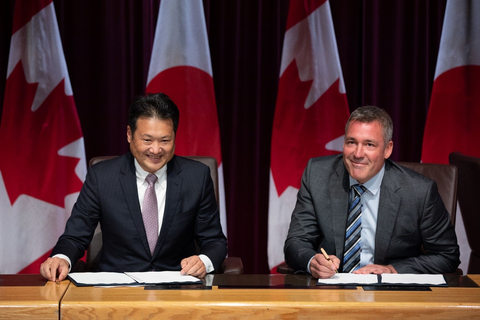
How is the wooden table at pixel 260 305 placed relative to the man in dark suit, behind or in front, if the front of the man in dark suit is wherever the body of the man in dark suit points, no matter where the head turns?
in front

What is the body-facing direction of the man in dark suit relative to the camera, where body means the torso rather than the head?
toward the camera

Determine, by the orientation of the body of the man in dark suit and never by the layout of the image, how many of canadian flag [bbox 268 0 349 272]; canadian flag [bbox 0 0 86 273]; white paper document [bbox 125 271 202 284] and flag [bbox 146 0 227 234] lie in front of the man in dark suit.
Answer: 1

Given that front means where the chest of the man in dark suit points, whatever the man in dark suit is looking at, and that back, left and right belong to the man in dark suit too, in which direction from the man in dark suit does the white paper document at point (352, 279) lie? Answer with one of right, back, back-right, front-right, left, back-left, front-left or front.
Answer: front-left

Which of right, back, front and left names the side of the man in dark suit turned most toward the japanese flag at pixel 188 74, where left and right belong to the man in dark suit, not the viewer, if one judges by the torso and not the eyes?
back

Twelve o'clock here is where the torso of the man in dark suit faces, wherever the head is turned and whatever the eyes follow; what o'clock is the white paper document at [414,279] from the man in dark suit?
The white paper document is roughly at 10 o'clock from the man in dark suit.

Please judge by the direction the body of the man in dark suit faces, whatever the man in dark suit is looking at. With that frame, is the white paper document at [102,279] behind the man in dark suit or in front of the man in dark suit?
in front

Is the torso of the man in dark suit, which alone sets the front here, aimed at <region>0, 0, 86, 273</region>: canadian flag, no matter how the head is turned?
no

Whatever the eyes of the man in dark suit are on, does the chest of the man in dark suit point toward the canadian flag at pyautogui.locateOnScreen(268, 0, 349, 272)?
no

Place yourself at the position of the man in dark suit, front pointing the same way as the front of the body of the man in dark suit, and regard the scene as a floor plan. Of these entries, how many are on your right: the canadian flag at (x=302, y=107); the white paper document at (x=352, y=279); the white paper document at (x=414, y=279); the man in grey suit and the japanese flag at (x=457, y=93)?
0

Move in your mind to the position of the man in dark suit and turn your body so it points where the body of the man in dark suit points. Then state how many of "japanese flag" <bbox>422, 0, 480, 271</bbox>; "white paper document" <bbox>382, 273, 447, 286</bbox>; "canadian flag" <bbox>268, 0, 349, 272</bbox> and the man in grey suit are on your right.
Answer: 0

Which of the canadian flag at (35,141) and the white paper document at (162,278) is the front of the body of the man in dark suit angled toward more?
the white paper document

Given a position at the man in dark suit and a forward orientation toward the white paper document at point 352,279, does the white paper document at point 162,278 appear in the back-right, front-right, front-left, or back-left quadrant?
front-right

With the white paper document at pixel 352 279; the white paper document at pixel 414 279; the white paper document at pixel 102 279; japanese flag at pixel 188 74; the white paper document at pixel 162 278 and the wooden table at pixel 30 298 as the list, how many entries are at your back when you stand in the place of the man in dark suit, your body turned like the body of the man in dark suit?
1

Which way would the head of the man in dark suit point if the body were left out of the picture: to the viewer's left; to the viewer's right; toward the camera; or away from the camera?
toward the camera

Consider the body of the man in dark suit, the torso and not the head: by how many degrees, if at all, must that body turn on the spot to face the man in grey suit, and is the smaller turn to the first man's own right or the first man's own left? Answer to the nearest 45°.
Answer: approximately 90° to the first man's own left

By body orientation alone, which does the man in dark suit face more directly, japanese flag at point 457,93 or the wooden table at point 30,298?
the wooden table
